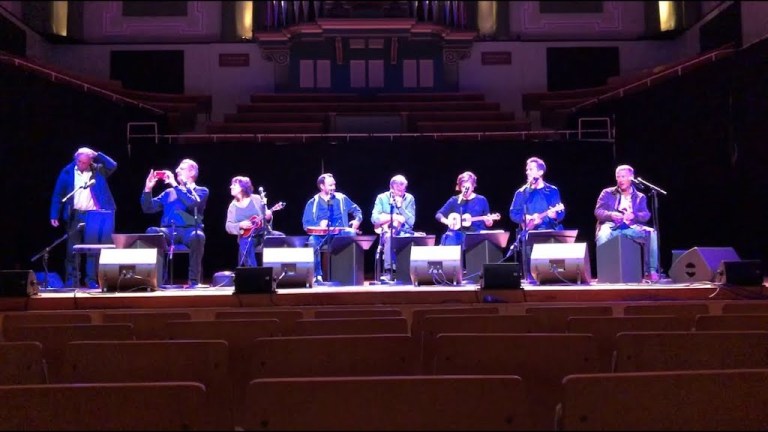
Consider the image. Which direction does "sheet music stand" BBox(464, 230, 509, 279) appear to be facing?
away from the camera

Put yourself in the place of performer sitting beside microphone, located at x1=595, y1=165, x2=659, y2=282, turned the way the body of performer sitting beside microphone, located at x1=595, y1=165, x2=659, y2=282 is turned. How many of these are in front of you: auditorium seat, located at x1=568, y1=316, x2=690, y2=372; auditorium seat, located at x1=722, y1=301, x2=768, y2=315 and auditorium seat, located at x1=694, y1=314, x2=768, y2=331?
3

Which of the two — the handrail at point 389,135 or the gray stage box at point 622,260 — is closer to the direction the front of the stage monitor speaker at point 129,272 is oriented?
the handrail

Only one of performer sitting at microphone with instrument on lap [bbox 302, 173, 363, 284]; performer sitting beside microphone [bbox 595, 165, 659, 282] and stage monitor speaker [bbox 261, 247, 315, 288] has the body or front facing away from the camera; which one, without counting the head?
the stage monitor speaker

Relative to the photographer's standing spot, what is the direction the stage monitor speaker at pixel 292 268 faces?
facing away from the viewer

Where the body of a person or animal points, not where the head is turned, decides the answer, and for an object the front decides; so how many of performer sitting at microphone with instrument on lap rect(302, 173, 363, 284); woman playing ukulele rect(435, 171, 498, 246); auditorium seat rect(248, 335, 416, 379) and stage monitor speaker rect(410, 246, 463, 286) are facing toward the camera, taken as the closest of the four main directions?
2

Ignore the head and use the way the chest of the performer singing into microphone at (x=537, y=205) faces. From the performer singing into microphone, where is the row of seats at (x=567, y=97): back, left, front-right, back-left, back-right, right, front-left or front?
back

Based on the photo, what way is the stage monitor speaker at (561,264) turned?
away from the camera

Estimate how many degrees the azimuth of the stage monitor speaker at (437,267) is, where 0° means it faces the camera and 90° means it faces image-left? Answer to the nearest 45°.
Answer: approximately 180°

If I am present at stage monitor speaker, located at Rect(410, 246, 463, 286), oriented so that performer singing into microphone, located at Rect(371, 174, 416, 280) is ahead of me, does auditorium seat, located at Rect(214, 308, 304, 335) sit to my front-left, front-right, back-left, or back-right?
back-left

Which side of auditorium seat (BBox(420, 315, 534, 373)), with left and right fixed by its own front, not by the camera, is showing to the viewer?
back

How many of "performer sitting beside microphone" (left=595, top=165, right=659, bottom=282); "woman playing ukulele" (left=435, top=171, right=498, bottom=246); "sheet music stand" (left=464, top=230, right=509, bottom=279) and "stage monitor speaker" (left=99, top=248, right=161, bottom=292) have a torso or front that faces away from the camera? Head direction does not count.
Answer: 2

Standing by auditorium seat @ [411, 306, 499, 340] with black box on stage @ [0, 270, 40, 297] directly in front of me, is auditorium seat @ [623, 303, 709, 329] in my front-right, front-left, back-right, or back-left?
back-right
